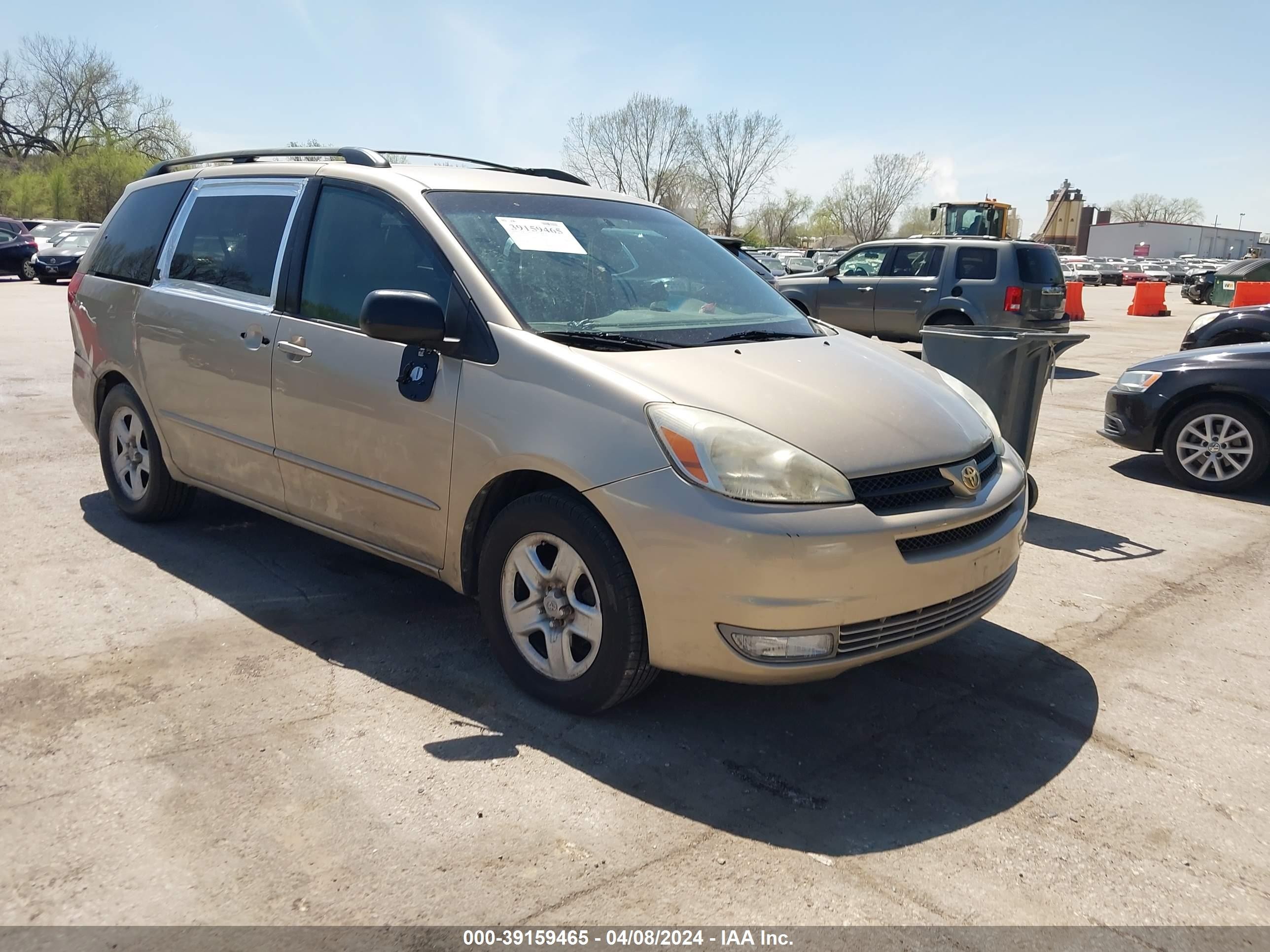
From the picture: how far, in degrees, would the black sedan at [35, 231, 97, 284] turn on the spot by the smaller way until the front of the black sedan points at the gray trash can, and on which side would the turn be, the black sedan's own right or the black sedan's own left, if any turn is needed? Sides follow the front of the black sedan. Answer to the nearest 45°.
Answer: approximately 45° to the black sedan's own left

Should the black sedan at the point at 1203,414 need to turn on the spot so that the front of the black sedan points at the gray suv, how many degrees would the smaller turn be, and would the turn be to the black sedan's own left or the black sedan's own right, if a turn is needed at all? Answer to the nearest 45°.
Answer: approximately 45° to the black sedan's own right

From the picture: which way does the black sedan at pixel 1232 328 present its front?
to the viewer's left

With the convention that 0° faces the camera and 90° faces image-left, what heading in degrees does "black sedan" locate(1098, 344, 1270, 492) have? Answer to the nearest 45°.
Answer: approximately 90°

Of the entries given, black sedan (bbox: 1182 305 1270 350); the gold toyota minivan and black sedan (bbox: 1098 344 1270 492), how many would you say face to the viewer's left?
2

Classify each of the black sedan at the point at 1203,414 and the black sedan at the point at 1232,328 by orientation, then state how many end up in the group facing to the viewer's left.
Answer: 2

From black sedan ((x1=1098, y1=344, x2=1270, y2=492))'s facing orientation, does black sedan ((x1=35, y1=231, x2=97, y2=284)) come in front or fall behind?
in front

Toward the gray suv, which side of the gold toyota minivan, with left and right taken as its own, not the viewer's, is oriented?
left

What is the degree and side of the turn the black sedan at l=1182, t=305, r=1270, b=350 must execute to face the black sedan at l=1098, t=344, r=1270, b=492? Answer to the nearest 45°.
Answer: approximately 90° to its left

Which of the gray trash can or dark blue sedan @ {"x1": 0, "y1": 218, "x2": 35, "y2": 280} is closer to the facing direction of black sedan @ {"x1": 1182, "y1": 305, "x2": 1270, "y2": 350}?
the dark blue sedan

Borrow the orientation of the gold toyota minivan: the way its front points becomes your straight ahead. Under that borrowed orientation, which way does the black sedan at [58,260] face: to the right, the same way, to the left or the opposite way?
to the right

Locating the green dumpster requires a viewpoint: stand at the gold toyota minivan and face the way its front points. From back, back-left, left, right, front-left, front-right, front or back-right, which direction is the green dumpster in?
left

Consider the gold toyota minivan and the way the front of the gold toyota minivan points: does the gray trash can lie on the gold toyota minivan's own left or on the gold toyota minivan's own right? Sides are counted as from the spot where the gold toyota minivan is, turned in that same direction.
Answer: on the gold toyota minivan's own left

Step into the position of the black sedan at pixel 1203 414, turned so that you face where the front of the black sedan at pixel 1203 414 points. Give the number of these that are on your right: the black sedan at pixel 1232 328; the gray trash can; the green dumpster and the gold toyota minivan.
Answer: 2

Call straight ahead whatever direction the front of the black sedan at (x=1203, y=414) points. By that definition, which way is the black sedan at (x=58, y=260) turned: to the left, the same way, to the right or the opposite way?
to the left
